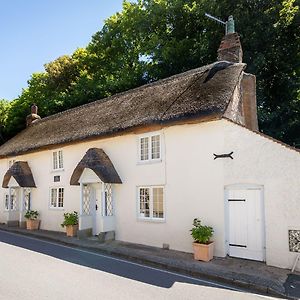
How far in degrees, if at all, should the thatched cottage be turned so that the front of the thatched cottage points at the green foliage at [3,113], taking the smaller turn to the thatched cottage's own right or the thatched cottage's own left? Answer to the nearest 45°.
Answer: approximately 90° to the thatched cottage's own right

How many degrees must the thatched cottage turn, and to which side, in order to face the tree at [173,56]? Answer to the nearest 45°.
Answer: approximately 135° to its right

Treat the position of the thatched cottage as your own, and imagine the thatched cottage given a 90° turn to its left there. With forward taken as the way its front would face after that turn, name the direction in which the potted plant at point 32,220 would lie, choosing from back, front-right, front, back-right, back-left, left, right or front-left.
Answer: back

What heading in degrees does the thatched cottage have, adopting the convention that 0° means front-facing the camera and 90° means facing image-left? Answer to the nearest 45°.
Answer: approximately 45°

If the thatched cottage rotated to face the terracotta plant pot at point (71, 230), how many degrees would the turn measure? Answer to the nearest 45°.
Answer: approximately 90° to its right
